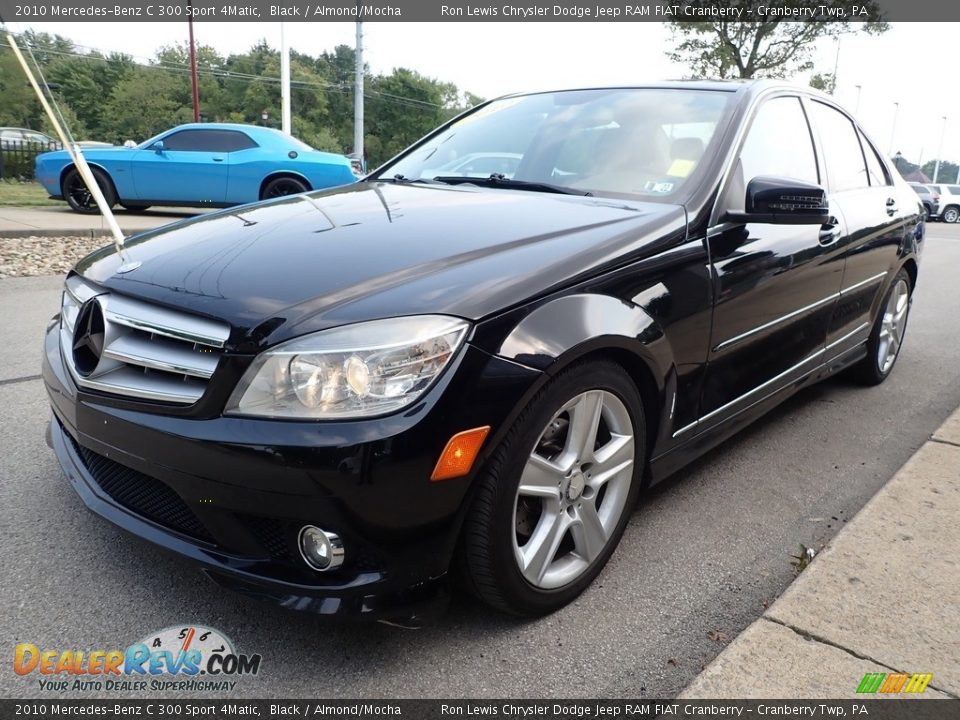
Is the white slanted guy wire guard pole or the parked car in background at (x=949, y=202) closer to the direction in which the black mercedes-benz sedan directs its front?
the white slanted guy wire guard pole

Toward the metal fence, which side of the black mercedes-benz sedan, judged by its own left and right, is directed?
right

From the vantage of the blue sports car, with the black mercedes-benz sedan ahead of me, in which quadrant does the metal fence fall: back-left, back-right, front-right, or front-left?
back-right

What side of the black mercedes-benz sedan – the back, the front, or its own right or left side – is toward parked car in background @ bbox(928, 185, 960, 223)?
back

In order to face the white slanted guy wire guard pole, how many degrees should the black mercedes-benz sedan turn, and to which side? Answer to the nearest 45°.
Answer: approximately 90° to its right
